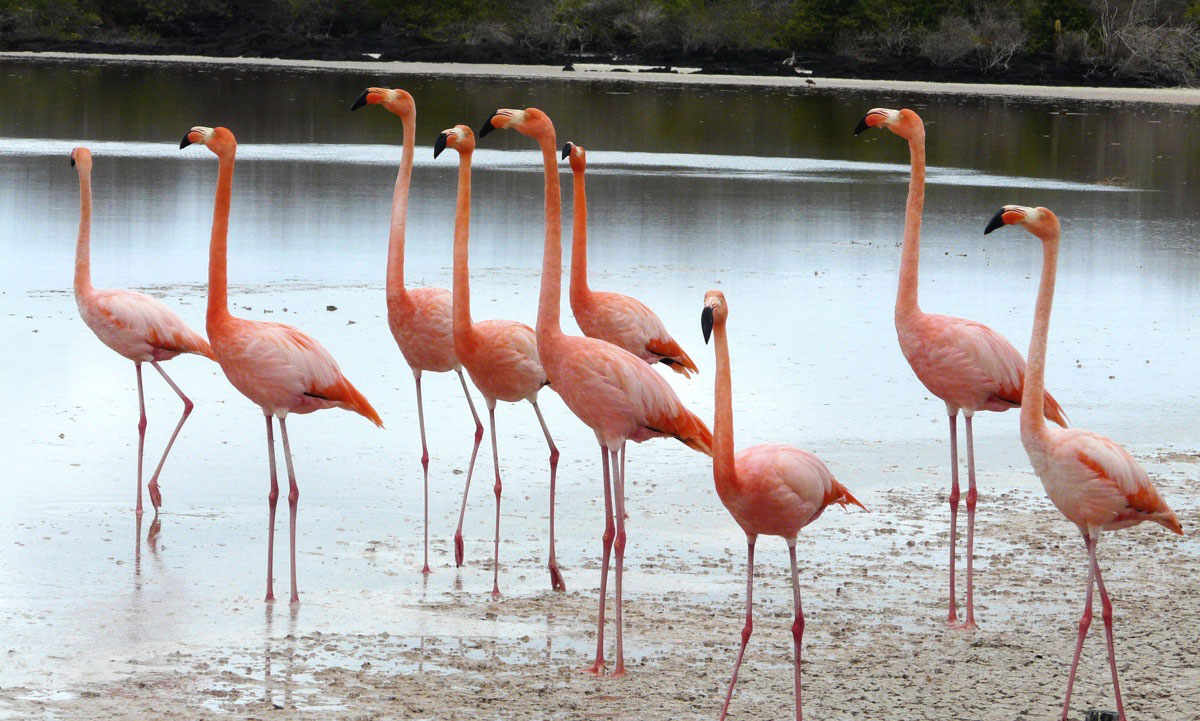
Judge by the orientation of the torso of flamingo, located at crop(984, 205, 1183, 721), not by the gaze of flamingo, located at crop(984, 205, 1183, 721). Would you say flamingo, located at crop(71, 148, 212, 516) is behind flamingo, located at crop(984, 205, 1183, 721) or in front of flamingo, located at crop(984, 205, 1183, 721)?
in front

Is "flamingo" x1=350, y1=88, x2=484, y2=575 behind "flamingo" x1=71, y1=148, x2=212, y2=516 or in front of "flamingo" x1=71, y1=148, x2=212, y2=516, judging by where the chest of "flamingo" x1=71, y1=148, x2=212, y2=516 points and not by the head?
behind

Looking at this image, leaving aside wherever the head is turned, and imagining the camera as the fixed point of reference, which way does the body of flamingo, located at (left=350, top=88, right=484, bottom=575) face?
to the viewer's left

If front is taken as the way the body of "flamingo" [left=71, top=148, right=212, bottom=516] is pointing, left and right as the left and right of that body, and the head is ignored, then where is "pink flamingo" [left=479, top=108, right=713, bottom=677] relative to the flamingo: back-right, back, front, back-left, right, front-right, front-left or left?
back-left

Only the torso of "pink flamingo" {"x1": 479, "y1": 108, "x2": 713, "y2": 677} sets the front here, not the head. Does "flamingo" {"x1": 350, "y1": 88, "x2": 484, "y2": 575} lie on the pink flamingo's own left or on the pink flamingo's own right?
on the pink flamingo's own right

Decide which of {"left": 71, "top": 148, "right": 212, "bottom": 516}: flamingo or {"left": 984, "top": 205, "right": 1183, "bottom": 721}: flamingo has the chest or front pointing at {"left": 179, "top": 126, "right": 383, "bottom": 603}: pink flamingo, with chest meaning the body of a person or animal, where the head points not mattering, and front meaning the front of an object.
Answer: {"left": 984, "top": 205, "right": 1183, "bottom": 721}: flamingo

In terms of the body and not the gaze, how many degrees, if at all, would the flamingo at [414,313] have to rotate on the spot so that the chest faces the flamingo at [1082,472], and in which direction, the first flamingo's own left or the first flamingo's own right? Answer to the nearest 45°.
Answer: approximately 135° to the first flamingo's own left

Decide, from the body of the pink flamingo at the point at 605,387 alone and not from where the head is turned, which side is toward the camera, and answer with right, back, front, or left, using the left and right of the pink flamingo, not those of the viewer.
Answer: left

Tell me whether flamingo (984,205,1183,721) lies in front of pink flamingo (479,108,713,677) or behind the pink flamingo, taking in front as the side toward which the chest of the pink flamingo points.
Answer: behind

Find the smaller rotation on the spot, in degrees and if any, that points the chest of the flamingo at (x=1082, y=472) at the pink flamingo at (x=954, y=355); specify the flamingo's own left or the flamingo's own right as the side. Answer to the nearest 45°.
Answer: approximately 45° to the flamingo's own right

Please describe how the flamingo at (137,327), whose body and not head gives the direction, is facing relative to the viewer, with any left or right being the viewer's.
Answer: facing to the left of the viewer

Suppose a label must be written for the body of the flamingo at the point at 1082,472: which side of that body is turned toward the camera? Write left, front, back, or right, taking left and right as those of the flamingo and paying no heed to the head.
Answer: left
